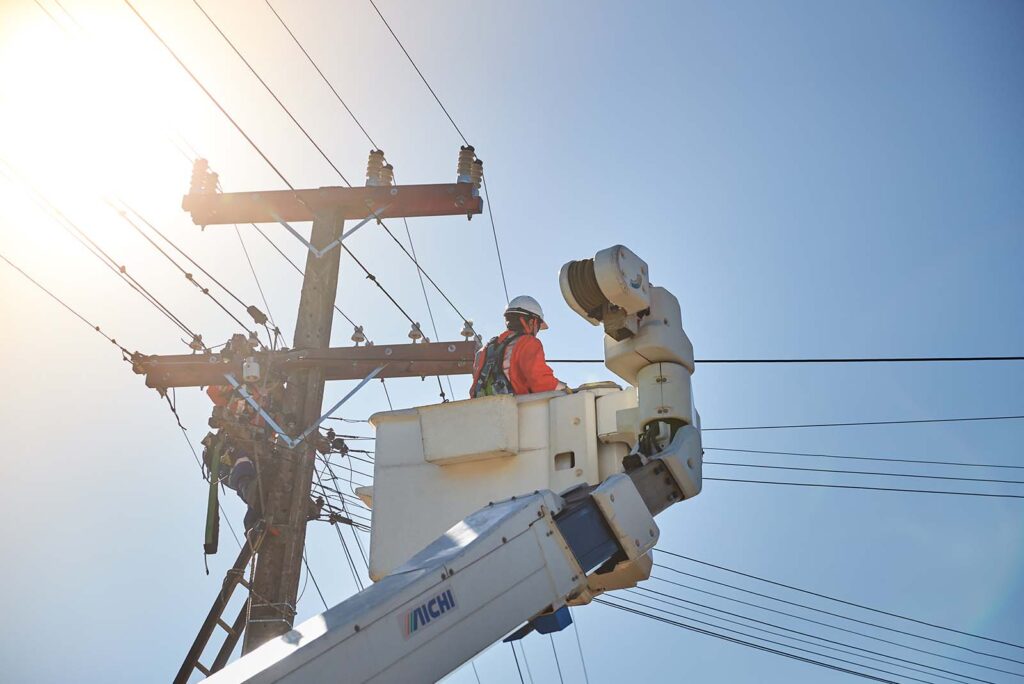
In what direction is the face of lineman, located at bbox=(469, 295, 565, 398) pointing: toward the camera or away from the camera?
away from the camera

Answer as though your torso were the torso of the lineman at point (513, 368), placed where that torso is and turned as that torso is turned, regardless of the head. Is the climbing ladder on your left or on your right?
on your left

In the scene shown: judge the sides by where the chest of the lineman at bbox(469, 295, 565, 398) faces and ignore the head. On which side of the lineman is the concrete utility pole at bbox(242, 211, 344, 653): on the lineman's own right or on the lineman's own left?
on the lineman's own left

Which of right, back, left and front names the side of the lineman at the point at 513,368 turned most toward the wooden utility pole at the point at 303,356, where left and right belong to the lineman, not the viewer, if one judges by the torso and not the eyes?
left

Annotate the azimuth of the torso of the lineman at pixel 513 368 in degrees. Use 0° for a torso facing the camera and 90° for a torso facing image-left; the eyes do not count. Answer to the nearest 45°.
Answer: approximately 225°
